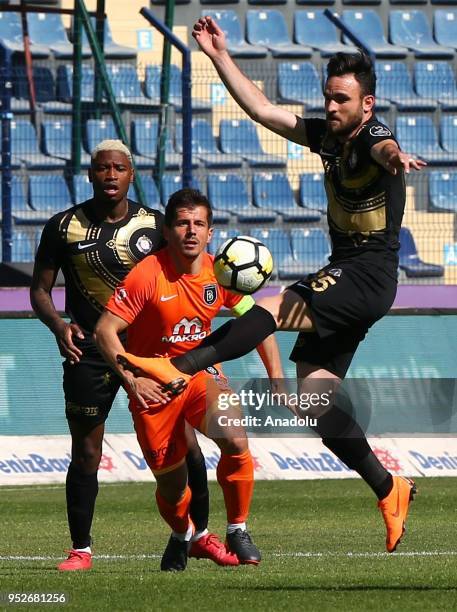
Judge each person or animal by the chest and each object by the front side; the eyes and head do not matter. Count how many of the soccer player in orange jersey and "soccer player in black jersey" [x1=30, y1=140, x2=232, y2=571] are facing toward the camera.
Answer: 2

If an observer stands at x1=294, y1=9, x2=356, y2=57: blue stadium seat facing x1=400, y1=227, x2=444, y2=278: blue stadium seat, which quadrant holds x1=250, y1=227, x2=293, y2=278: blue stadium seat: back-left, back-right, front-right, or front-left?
front-right

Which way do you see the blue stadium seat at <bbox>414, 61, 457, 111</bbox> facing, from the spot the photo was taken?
facing the viewer and to the right of the viewer

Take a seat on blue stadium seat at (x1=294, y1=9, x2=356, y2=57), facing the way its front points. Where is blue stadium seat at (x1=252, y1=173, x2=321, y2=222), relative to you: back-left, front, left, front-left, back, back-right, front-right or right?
front-right

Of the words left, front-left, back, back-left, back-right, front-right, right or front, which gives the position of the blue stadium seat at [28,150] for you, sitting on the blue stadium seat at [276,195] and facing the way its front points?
back-right

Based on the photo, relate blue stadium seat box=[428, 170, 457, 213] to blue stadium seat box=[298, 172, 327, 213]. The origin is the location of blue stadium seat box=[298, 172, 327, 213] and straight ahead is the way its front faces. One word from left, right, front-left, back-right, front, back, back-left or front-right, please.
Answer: front-left

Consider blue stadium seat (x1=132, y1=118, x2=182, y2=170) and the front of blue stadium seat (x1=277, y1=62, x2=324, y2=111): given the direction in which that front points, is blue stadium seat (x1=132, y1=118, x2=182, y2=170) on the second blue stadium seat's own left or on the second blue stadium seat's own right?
on the second blue stadium seat's own right

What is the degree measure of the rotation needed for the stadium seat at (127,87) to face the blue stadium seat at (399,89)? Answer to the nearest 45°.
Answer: approximately 45° to its left

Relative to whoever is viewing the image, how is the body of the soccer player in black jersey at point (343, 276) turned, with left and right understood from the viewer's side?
facing the viewer and to the left of the viewer

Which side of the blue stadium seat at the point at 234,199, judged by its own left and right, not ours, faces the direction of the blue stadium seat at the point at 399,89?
left

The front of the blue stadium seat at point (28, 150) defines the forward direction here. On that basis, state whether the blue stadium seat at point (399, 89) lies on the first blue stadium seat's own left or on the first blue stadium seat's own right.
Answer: on the first blue stadium seat's own left

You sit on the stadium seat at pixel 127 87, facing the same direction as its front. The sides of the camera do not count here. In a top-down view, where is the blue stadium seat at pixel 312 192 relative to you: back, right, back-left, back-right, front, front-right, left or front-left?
front-left

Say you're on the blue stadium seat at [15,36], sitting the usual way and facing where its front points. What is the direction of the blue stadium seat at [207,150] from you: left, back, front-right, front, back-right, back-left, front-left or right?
front

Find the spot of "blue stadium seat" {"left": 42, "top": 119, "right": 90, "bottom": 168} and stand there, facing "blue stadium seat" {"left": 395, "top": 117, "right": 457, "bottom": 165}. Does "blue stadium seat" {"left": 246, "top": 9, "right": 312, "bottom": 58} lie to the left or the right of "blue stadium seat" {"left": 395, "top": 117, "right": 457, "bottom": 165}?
left

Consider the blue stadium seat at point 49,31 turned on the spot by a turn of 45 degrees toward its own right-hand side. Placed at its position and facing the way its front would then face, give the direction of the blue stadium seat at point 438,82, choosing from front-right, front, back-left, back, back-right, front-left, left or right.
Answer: left

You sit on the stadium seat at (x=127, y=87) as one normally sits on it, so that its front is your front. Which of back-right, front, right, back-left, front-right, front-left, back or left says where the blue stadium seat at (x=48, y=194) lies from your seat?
right
